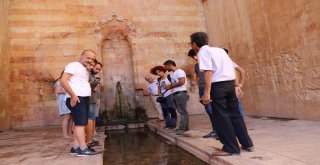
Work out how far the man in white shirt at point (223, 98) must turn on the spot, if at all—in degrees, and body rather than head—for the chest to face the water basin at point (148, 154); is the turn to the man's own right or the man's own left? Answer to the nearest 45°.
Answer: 0° — they already face it

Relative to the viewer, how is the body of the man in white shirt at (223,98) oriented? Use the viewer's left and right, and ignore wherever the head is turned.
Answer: facing away from the viewer and to the left of the viewer

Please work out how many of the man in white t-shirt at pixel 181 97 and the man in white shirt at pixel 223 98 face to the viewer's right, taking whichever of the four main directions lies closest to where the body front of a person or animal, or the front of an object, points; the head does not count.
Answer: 0

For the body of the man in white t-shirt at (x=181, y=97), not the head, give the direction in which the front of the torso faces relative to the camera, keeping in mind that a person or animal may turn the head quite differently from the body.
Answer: to the viewer's left

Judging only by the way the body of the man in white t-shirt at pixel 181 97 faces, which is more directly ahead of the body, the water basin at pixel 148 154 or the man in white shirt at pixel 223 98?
the water basin

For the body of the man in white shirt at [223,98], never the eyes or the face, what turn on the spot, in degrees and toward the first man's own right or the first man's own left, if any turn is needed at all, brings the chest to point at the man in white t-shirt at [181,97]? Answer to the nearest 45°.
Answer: approximately 45° to the first man's own right

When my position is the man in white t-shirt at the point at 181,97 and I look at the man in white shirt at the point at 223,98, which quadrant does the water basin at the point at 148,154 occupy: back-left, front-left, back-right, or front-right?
front-right

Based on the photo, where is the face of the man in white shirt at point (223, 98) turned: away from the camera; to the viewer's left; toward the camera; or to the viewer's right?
to the viewer's left

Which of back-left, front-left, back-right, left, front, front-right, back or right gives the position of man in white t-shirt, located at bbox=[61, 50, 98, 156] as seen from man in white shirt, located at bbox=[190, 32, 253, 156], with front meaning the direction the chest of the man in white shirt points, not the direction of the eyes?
front-left
